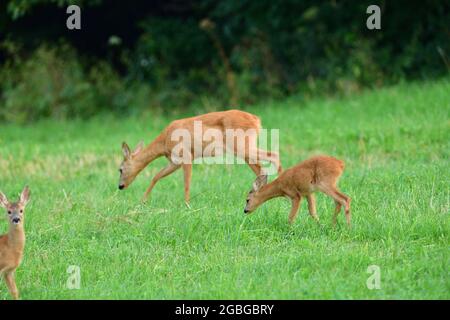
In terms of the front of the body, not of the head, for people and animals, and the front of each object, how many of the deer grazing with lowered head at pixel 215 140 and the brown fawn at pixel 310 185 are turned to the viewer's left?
2

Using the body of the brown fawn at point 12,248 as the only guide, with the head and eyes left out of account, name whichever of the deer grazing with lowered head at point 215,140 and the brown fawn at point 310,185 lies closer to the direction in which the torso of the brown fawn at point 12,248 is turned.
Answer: the brown fawn

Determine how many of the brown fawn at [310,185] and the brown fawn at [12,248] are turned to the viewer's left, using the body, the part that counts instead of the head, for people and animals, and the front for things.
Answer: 1

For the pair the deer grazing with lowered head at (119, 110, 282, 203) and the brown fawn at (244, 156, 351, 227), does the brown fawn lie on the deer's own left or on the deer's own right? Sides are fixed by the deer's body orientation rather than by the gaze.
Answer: on the deer's own left

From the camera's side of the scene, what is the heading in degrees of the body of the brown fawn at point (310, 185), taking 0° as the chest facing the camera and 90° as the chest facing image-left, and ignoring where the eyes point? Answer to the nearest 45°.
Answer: approximately 90°

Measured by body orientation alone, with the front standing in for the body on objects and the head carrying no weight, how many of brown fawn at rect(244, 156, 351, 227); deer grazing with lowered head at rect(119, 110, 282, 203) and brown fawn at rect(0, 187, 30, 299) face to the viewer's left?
2

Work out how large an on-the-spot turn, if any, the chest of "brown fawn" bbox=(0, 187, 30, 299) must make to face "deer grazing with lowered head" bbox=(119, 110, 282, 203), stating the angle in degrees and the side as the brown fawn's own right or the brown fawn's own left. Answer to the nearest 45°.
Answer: approximately 90° to the brown fawn's own left

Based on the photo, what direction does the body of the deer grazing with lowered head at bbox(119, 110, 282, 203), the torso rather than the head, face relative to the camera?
to the viewer's left

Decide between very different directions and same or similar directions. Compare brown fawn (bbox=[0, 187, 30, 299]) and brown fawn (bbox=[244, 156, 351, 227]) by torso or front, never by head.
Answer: very different directions

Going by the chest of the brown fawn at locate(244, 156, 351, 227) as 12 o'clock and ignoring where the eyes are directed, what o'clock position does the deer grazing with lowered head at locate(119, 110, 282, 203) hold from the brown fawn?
The deer grazing with lowered head is roughly at 2 o'clock from the brown fawn.
